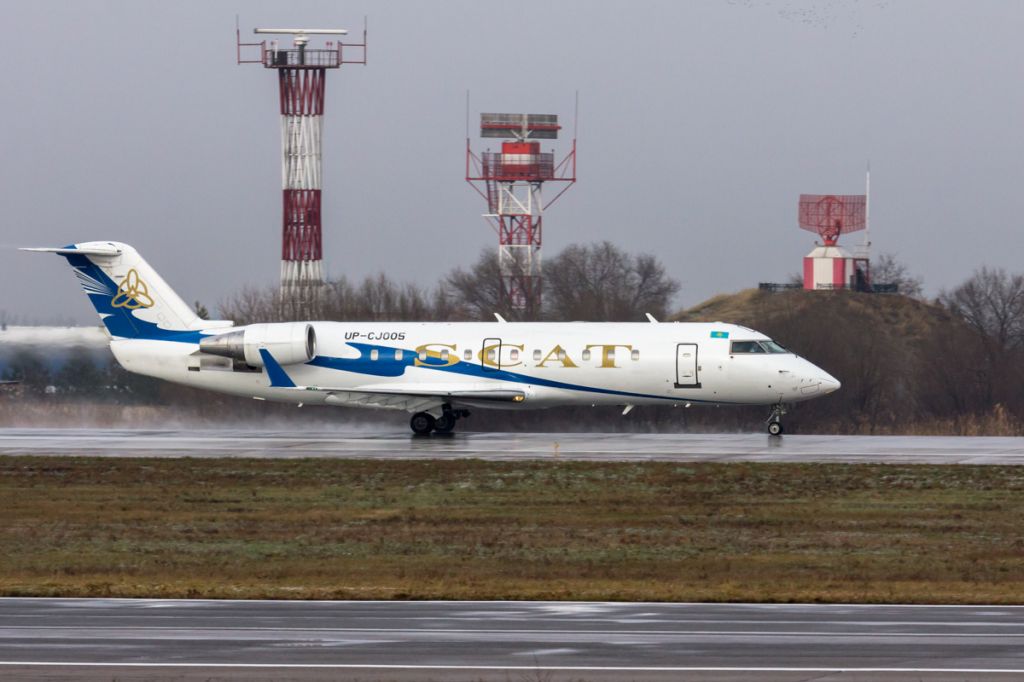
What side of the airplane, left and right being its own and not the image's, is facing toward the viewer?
right
